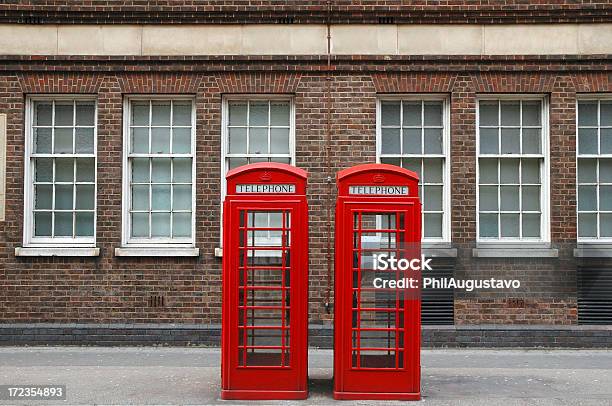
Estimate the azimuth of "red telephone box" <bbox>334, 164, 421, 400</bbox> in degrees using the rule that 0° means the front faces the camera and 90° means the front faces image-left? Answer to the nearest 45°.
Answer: approximately 0°

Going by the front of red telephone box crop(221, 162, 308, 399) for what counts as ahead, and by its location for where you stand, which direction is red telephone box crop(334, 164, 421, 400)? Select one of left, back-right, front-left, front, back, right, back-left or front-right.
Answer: left

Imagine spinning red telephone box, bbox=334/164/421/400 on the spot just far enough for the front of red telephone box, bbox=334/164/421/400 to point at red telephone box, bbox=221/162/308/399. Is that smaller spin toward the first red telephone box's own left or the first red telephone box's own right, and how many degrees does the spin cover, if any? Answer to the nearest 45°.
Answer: approximately 90° to the first red telephone box's own right

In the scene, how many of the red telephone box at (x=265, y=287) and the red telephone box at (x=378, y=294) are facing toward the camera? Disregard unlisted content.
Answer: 2

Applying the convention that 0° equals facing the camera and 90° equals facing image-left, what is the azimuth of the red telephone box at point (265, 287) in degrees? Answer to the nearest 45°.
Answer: approximately 0°
